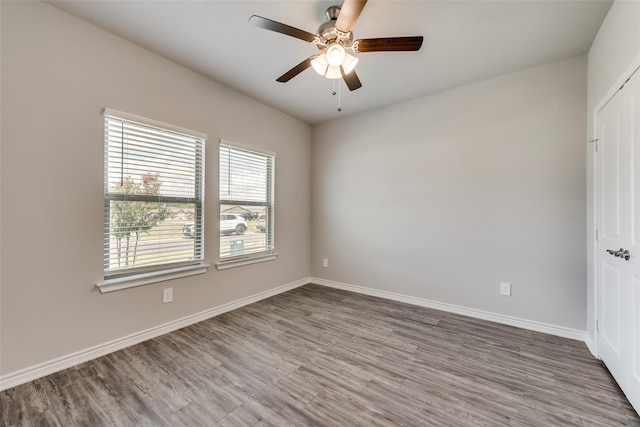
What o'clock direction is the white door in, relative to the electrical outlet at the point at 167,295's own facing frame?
The white door is roughly at 12 o'clock from the electrical outlet.

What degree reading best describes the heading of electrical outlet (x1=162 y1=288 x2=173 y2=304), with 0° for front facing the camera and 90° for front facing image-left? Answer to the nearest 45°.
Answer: approximately 315°

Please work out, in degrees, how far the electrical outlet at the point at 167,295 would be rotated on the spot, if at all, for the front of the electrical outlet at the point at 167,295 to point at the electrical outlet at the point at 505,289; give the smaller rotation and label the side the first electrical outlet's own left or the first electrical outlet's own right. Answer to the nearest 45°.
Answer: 0° — it already faces it
